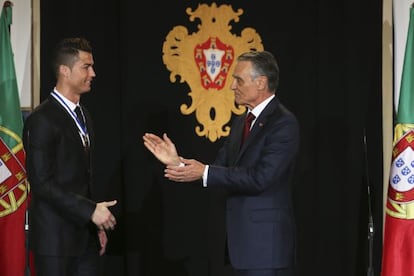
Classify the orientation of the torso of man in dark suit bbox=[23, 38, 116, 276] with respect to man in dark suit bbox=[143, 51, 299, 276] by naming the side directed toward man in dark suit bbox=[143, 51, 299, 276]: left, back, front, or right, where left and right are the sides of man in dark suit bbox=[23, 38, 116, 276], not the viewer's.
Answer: front

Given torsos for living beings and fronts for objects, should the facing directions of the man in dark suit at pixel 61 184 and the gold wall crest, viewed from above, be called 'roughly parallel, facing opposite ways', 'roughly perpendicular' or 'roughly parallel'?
roughly perpendicular

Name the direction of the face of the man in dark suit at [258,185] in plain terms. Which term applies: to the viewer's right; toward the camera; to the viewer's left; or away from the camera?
to the viewer's left

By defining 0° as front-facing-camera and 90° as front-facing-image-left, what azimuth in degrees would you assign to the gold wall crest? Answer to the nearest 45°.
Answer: approximately 0°

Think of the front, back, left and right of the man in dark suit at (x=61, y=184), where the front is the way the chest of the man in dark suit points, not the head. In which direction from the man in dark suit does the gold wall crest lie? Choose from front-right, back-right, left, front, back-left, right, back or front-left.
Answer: front-left

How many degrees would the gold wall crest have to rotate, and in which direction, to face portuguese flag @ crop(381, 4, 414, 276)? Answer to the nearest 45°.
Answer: approximately 90° to its left

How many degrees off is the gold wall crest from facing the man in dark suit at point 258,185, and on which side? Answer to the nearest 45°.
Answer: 0° — it already faces them

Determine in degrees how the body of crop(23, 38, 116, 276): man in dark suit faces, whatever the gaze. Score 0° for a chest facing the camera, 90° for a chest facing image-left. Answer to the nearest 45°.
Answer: approximately 270°

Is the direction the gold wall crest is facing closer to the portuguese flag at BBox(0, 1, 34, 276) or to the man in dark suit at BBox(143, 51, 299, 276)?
the man in dark suit

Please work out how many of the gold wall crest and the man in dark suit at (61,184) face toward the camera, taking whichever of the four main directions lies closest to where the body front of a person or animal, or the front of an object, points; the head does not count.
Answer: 1

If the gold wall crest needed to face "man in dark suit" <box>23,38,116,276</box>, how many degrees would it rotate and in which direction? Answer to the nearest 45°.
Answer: approximately 45° to its right
